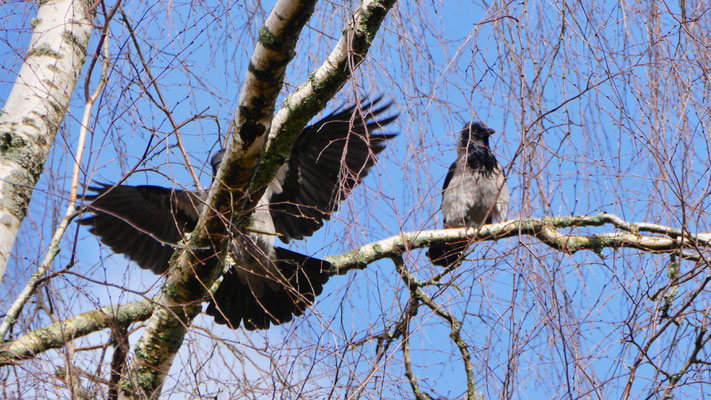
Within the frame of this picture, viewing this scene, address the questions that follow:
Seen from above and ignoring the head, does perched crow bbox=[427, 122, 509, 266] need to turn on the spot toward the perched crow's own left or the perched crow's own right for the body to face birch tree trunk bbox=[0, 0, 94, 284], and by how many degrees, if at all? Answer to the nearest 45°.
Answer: approximately 90° to the perched crow's own right

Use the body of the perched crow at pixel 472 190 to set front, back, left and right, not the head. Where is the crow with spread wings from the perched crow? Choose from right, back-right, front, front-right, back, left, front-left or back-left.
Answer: right

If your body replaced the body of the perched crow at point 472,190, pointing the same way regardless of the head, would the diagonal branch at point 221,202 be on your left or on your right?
on your right

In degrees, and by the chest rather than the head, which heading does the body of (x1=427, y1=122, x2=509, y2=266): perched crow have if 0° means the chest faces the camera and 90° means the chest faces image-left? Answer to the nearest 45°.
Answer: approximately 315°
